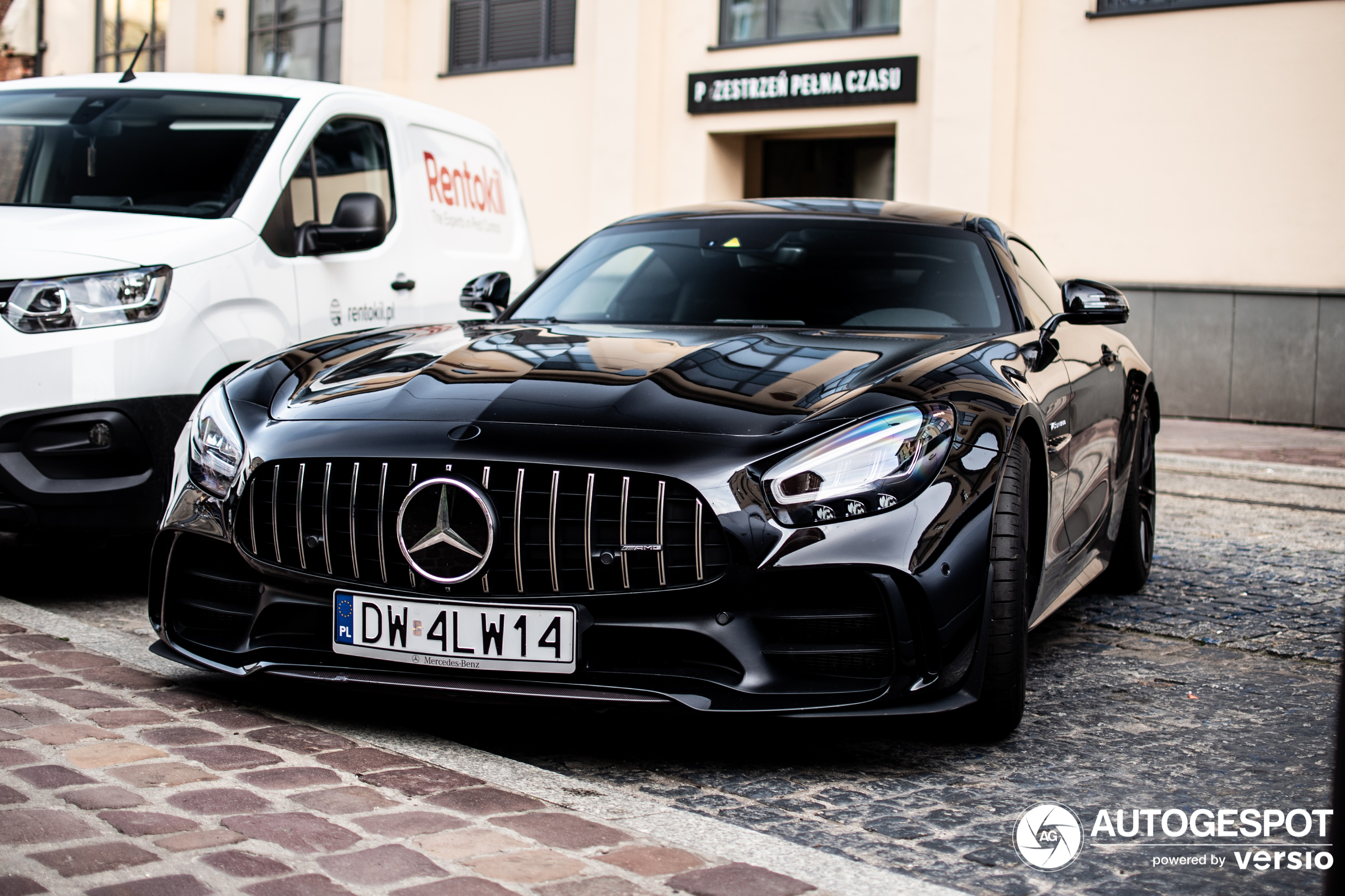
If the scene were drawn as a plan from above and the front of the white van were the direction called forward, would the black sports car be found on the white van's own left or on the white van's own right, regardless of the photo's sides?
on the white van's own left

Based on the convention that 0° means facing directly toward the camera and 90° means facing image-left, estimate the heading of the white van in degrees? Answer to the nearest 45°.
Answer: approximately 45°

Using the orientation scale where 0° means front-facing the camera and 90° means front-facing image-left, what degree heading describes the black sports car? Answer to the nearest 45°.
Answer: approximately 45°

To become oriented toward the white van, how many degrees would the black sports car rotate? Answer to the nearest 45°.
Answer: approximately 90° to its right
